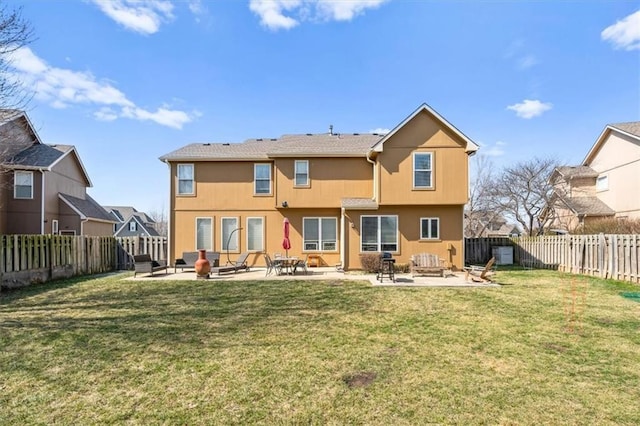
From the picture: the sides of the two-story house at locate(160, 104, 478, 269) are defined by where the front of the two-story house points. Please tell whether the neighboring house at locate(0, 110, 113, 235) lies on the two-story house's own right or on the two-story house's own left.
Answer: on the two-story house's own left

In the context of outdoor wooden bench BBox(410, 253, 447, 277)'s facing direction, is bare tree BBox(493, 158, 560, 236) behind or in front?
behind

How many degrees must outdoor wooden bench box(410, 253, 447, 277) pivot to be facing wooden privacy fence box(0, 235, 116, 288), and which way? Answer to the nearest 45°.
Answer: approximately 90° to its right

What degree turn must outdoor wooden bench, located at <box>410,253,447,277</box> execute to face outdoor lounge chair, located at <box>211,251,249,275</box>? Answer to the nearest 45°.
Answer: approximately 90° to its right

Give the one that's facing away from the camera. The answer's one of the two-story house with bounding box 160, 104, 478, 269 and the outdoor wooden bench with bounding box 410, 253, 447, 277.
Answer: the two-story house

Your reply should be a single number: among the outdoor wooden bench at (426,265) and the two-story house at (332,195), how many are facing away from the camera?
1

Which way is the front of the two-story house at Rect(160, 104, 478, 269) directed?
away from the camera

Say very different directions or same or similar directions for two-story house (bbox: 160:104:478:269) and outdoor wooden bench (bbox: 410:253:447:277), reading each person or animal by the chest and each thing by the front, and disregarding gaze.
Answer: very different directions
